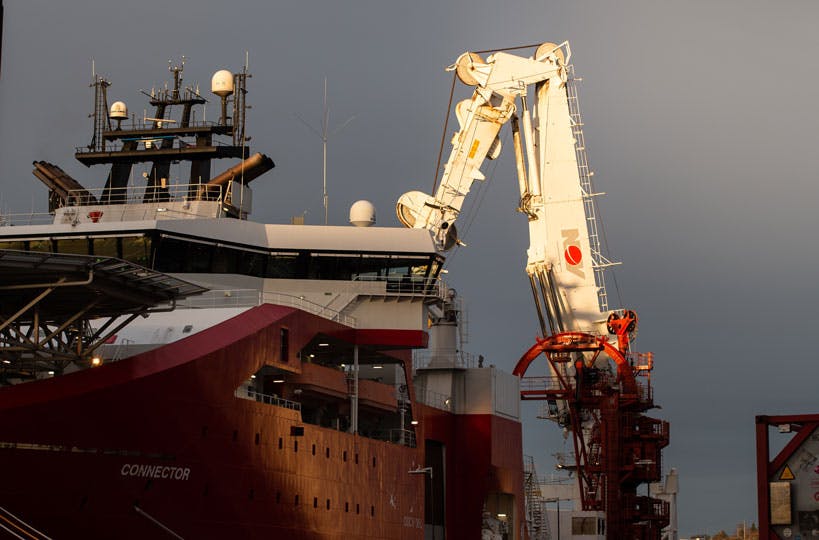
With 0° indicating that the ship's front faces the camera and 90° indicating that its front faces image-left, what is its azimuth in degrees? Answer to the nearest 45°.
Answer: approximately 45°
